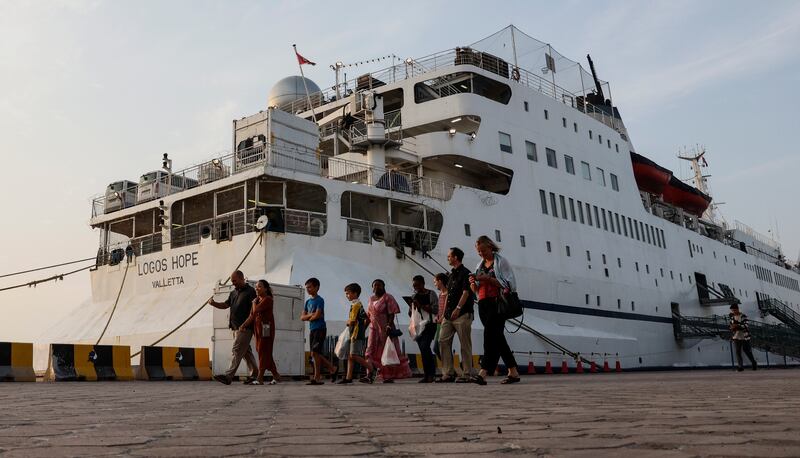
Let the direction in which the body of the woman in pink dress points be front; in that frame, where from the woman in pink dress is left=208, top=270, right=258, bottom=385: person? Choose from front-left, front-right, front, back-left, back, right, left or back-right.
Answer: front-right

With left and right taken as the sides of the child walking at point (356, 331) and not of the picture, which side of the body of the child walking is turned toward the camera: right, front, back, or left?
left

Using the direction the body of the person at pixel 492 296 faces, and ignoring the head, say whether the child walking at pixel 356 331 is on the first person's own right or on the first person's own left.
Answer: on the first person's own right

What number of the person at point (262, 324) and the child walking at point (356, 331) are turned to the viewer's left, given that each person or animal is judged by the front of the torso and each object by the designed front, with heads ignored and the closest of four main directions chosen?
2

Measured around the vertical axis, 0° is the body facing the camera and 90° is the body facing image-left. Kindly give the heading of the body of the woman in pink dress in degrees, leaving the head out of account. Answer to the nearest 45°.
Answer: approximately 45°

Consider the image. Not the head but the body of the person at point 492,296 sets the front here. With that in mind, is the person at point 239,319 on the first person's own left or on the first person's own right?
on the first person's own right

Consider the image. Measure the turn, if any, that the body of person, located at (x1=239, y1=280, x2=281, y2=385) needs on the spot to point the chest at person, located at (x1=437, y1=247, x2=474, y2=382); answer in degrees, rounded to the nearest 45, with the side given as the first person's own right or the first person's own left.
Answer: approximately 135° to the first person's own left

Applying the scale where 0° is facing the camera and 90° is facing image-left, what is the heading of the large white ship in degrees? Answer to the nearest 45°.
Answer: approximately 225°

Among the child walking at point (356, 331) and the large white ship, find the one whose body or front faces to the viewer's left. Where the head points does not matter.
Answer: the child walking

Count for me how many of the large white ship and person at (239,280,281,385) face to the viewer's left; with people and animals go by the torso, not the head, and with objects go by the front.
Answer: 1

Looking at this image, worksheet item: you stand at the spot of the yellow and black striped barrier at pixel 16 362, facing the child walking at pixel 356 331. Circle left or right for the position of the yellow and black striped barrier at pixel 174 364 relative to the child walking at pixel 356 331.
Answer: left

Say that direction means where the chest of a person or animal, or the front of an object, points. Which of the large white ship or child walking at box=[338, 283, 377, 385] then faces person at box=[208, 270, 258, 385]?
the child walking

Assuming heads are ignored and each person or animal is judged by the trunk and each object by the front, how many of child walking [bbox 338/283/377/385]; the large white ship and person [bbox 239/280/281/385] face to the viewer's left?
2
